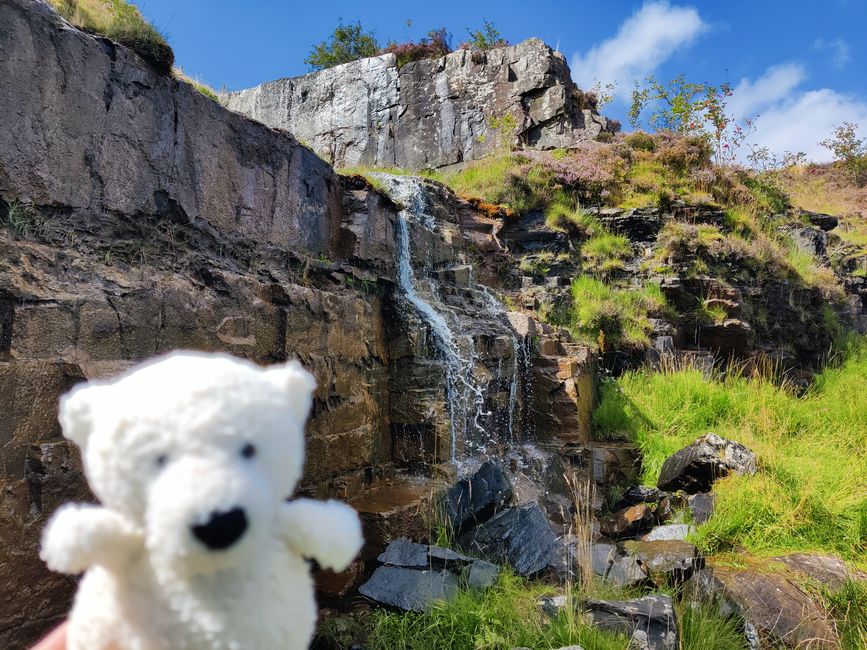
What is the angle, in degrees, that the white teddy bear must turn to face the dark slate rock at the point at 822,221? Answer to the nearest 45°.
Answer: approximately 135° to its left

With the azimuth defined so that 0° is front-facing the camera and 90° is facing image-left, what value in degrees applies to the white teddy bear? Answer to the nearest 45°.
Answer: approximately 0°

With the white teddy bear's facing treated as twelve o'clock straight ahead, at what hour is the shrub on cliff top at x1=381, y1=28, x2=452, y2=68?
The shrub on cliff top is roughly at 7 o'clock from the white teddy bear.

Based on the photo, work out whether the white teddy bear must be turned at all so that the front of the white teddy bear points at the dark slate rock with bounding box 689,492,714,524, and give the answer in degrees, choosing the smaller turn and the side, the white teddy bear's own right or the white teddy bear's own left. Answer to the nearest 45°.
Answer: approximately 135° to the white teddy bear's own left

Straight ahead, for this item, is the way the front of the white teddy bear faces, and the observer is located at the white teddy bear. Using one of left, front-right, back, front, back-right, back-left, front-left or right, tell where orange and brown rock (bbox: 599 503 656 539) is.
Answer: back-left

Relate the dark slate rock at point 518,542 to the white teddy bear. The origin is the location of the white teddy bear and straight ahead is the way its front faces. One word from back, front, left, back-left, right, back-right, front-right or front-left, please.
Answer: back-left

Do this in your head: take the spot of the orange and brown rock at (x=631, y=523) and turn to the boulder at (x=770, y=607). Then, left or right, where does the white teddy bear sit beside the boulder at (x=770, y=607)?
right

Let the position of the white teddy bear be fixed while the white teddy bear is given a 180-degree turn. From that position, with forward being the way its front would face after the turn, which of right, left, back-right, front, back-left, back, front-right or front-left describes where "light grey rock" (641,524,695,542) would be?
front-right

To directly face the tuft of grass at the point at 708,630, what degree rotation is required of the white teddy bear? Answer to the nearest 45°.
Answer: approximately 135° to its left
